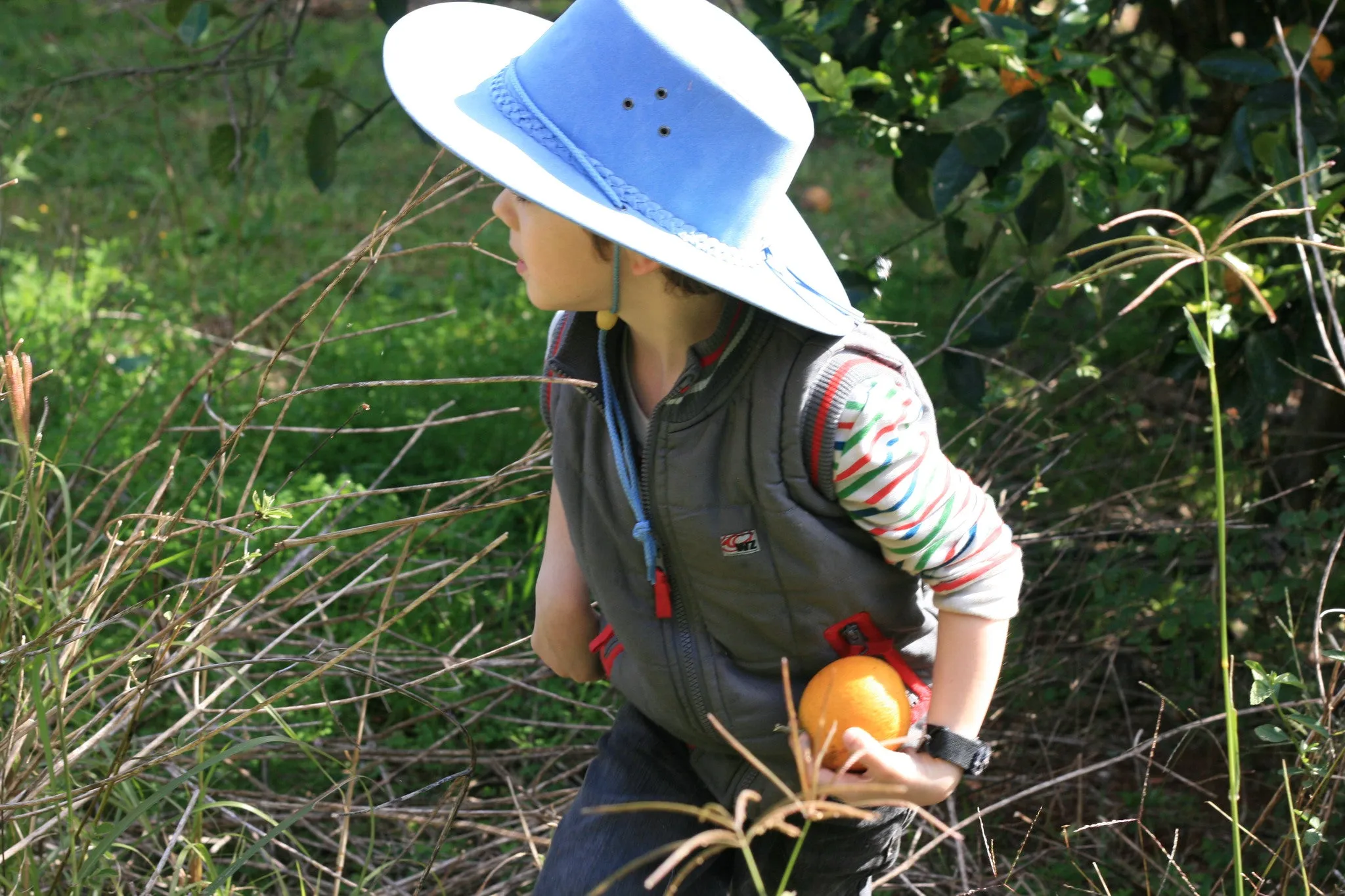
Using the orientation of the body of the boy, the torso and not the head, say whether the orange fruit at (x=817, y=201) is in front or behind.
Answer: behind

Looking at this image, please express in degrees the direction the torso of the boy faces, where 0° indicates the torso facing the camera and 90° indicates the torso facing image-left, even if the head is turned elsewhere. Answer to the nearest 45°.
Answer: approximately 45°

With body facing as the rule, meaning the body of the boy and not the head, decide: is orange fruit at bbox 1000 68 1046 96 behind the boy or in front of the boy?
behind

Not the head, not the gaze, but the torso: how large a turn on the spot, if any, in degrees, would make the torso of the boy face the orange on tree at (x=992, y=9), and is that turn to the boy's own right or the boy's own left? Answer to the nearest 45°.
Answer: approximately 135° to the boy's own right

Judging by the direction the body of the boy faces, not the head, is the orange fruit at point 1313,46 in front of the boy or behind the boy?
behind

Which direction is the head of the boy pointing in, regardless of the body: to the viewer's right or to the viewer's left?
to the viewer's left
